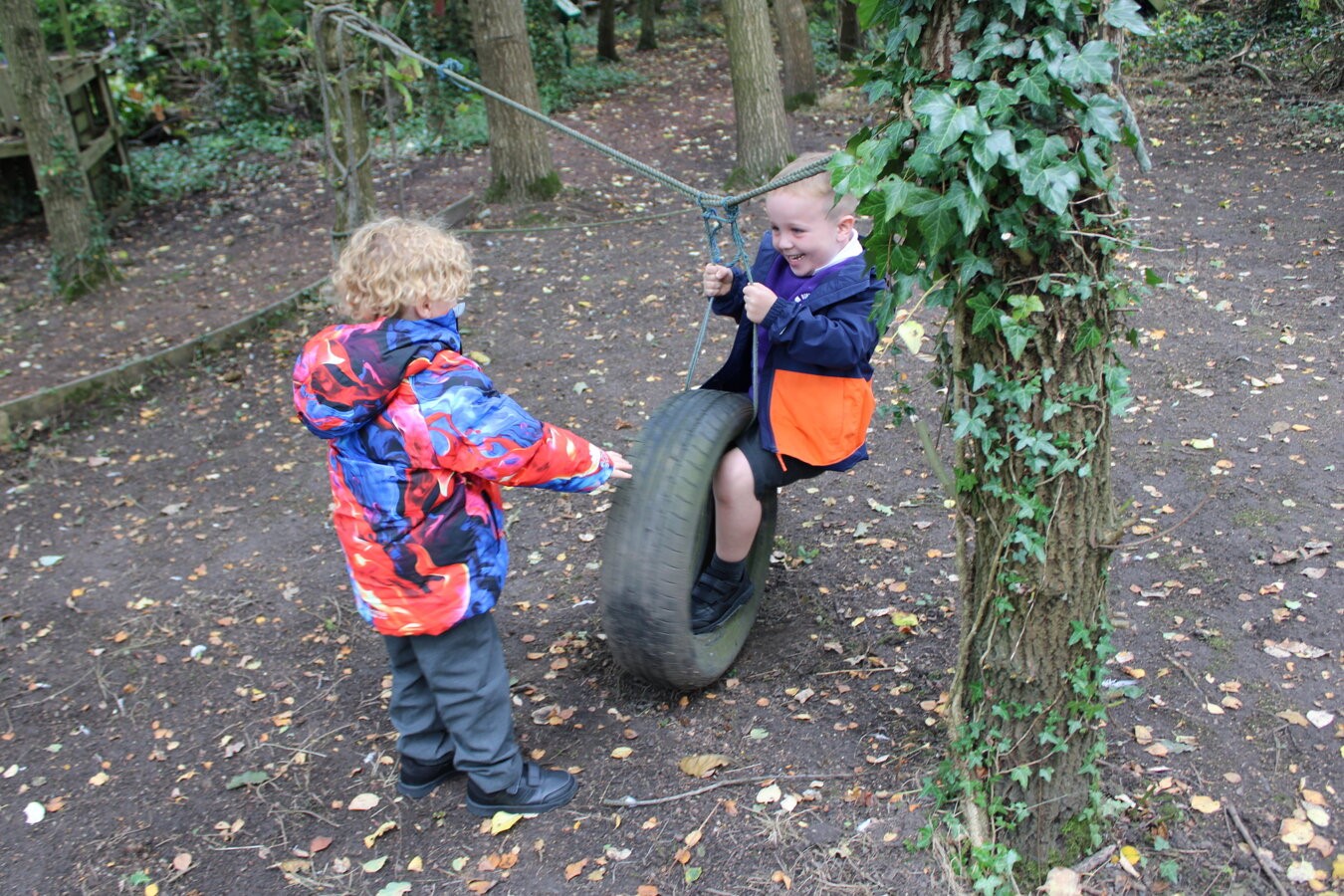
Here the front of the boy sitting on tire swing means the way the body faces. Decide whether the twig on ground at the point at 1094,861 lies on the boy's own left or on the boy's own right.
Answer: on the boy's own left

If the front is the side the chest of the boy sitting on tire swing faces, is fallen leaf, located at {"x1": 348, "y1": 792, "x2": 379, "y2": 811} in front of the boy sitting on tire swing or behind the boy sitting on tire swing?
in front

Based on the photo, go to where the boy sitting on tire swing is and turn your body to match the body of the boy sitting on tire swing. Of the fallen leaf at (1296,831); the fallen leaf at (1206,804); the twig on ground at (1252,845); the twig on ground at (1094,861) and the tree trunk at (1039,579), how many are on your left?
5

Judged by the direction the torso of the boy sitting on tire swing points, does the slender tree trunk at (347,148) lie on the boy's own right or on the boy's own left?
on the boy's own right

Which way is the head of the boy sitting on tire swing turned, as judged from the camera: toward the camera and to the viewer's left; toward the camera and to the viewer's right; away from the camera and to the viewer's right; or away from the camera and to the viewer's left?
toward the camera and to the viewer's left

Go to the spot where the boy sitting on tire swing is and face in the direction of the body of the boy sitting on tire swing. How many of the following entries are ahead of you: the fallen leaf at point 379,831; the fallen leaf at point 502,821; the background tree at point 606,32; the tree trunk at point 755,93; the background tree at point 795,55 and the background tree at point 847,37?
2

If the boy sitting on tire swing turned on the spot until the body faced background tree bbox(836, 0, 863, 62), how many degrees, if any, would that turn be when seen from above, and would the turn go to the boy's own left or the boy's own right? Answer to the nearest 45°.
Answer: approximately 135° to the boy's own right

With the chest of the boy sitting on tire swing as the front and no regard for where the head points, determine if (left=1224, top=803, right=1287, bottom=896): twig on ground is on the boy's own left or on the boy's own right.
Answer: on the boy's own left

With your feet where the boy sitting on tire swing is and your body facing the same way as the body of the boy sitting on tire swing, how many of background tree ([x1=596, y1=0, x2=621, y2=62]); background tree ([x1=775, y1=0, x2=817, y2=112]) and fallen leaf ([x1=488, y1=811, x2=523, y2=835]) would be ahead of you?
1

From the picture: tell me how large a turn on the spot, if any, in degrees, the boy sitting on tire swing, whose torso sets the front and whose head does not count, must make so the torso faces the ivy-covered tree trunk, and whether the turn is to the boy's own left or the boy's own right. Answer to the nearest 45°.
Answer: approximately 90° to the boy's own left

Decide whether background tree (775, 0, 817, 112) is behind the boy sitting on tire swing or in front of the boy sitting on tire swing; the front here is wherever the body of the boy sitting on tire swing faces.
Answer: behind

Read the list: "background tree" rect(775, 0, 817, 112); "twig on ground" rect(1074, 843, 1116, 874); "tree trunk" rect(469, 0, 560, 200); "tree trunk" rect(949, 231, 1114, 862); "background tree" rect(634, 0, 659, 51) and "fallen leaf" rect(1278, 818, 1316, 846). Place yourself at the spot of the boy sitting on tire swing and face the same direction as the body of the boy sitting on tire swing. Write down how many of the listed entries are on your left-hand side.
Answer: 3

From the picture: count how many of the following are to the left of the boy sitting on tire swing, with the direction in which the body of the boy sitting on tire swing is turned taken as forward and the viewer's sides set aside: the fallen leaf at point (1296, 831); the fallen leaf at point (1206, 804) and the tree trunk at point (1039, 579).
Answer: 3

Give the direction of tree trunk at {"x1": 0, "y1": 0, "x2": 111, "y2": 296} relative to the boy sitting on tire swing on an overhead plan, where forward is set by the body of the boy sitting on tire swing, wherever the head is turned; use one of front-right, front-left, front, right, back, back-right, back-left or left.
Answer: right

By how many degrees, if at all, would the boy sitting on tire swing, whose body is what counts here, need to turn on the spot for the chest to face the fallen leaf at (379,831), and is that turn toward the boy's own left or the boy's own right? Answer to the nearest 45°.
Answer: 0° — they already face it

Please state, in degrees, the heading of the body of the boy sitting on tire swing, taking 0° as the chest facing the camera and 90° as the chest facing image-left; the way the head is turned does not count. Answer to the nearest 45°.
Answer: approximately 45°

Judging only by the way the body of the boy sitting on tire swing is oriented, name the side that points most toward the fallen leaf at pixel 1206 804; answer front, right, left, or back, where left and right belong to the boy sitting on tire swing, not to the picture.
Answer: left
